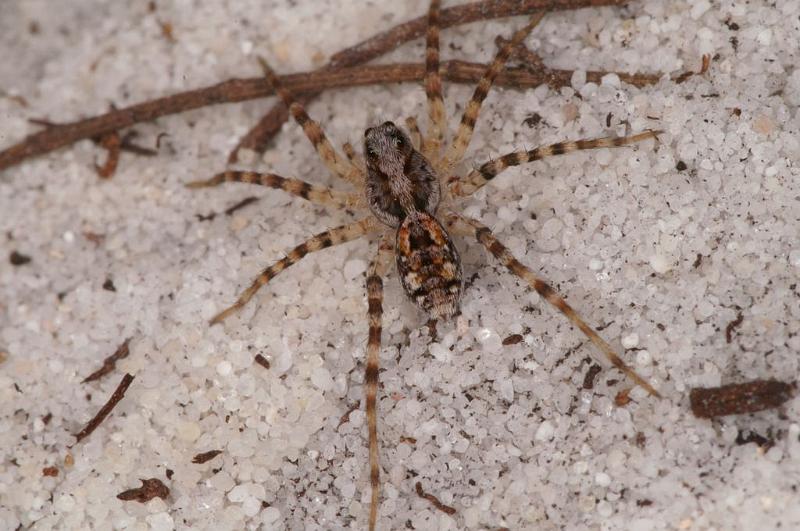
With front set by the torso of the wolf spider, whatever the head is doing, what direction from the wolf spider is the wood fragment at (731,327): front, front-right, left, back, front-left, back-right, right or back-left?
right

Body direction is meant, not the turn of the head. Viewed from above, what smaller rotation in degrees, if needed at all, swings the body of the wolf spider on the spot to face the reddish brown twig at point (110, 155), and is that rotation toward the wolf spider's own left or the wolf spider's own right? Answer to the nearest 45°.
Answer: approximately 90° to the wolf spider's own left

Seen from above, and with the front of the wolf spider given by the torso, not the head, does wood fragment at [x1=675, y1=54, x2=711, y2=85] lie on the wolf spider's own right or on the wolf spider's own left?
on the wolf spider's own right

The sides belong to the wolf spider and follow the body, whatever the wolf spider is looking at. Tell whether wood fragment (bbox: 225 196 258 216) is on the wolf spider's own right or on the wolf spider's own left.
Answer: on the wolf spider's own left

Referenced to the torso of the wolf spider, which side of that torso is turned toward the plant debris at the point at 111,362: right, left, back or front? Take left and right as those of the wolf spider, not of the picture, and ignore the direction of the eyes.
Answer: left

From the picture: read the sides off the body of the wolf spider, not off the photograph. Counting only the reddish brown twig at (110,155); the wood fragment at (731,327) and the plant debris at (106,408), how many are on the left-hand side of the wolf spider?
2

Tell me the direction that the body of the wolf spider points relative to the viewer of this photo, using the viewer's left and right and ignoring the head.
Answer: facing away from the viewer

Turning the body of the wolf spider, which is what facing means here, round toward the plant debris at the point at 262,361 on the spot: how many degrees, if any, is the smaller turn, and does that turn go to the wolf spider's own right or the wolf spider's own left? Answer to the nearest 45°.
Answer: approximately 90° to the wolf spider's own left
